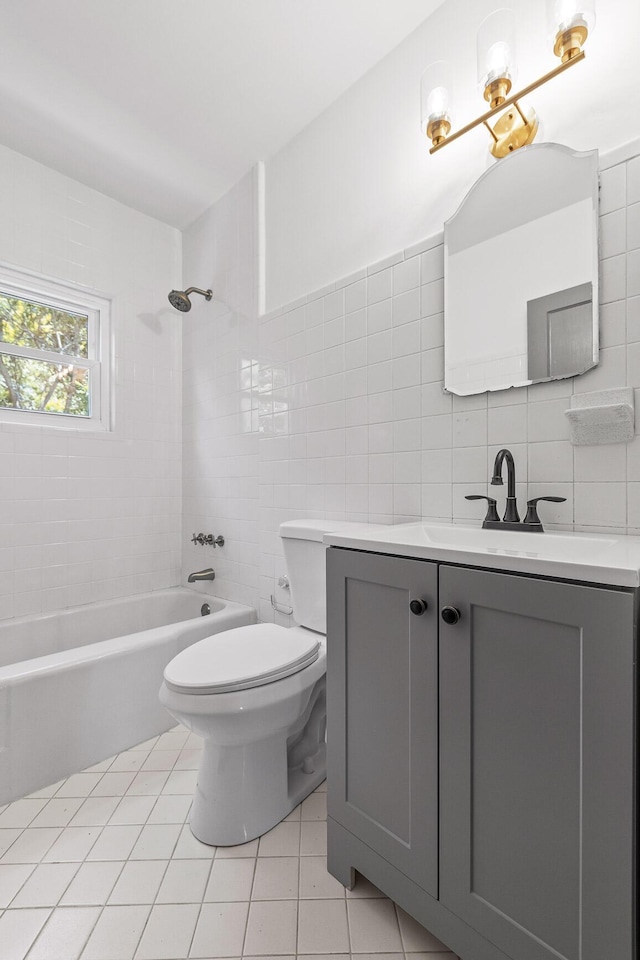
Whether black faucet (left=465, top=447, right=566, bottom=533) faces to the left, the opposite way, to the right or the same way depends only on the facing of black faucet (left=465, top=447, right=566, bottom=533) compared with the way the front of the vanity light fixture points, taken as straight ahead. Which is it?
the same way

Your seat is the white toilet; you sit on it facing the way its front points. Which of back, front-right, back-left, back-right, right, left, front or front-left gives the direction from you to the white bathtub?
right

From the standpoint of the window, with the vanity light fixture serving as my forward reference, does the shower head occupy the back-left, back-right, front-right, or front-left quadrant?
front-left

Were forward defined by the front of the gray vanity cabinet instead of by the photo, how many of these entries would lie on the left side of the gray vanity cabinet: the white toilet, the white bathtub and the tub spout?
0

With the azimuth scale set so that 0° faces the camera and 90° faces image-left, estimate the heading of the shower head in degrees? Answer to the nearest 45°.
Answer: approximately 45°

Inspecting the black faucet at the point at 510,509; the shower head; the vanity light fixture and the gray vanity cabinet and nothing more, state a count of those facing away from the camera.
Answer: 0

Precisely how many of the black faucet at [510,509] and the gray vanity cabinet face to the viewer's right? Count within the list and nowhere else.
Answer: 0

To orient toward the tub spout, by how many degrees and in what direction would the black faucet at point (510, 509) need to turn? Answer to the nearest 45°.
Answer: approximately 90° to its right

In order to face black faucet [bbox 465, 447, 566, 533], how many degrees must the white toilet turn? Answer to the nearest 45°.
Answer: approximately 135° to its left

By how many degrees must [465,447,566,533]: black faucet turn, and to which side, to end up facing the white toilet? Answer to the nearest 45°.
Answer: approximately 45° to its right

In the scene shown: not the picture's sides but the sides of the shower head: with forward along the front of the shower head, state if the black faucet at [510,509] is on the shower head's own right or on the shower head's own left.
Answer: on the shower head's own left

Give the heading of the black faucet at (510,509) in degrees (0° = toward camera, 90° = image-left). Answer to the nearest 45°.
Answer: approximately 45°

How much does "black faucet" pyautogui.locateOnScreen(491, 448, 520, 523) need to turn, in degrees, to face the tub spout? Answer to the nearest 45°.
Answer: approximately 90° to its right

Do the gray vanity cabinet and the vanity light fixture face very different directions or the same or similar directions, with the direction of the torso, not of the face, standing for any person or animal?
same or similar directions

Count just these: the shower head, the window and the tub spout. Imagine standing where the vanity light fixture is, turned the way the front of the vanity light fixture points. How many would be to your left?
0

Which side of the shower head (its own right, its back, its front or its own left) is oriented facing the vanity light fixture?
left

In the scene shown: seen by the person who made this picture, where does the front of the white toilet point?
facing the viewer and to the left of the viewer

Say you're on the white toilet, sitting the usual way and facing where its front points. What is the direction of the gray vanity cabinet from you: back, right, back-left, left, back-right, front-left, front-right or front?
left
